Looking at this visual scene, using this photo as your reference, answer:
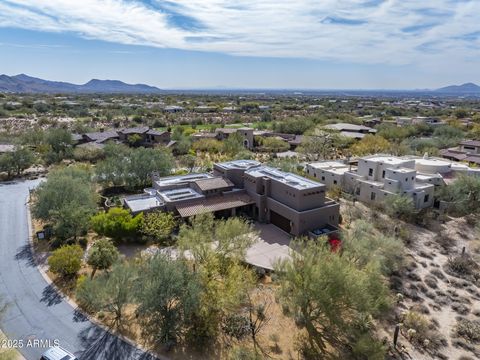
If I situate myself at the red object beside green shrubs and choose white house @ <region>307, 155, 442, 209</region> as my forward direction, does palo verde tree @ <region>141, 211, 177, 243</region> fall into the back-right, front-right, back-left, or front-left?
back-left

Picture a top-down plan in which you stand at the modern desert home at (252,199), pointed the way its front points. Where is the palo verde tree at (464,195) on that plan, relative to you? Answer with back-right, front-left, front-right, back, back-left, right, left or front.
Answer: back-left

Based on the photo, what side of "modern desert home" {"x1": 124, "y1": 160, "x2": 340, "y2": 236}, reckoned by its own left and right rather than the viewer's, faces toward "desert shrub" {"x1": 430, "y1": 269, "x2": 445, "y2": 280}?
left

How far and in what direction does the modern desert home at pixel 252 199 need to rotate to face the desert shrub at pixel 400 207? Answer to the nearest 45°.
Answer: approximately 135° to its left

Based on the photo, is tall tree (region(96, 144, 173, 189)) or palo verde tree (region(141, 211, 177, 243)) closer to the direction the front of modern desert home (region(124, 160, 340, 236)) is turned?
the palo verde tree

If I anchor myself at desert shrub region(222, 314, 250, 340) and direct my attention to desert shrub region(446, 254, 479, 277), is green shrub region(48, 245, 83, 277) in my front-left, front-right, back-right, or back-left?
back-left

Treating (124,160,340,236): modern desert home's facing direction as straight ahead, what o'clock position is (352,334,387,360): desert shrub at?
The desert shrub is roughly at 10 o'clock from the modern desert home.

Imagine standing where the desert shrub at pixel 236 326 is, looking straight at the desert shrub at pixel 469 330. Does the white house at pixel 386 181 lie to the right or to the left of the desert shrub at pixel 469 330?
left

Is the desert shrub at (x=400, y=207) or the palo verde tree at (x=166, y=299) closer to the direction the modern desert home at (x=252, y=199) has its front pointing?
the palo verde tree

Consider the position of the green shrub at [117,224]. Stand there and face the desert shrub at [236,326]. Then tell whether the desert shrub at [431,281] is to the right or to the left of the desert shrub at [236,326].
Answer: left

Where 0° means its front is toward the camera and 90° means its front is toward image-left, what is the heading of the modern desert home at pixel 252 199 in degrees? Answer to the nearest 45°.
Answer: approximately 45°
